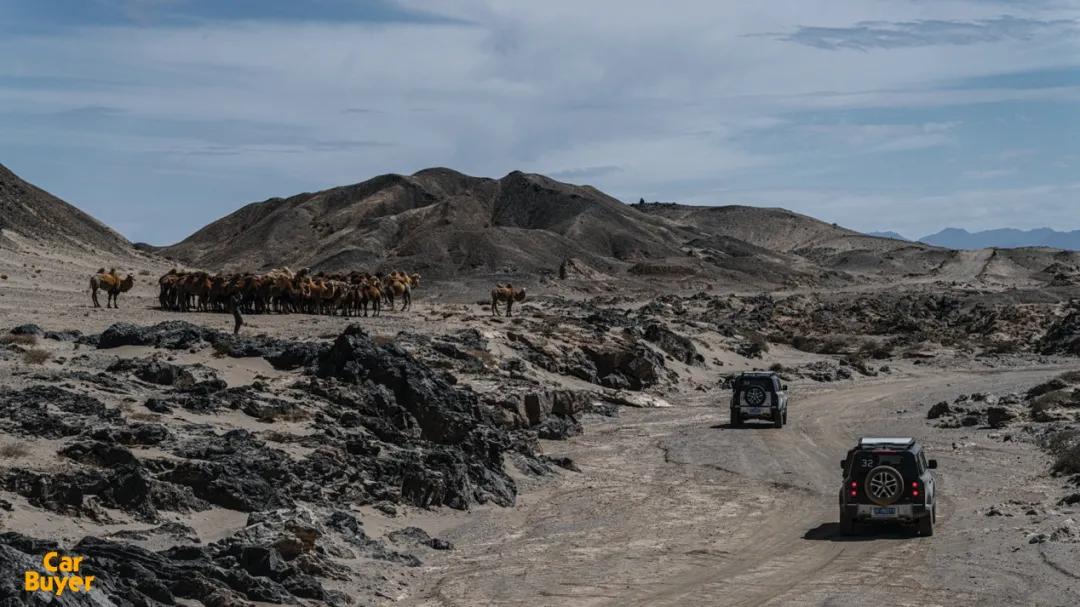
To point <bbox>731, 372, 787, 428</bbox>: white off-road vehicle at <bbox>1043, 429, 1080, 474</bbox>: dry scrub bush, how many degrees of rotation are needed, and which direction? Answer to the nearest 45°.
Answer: approximately 135° to its right

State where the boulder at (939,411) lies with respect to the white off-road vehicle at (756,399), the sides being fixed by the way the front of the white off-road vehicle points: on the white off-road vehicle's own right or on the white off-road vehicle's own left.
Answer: on the white off-road vehicle's own right

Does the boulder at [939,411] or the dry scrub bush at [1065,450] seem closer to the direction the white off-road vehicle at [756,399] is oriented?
the boulder

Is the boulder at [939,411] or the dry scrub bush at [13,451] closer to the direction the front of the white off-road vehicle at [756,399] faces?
the boulder

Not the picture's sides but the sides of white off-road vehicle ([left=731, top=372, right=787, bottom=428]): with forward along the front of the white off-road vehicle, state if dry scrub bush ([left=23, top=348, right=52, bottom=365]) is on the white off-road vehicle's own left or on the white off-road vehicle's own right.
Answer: on the white off-road vehicle's own left

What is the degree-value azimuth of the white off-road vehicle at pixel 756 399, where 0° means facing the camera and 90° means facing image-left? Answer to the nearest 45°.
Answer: approximately 180°

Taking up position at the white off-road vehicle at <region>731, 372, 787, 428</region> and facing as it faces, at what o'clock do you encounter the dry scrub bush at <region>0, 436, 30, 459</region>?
The dry scrub bush is roughly at 7 o'clock from the white off-road vehicle.
